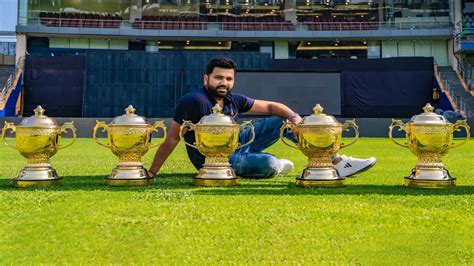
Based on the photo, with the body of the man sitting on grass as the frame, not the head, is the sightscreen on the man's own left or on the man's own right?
on the man's own left

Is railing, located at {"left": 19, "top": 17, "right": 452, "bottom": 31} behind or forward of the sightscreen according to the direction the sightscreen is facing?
behind

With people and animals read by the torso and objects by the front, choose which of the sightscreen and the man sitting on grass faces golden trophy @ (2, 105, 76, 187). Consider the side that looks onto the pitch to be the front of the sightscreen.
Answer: the sightscreen

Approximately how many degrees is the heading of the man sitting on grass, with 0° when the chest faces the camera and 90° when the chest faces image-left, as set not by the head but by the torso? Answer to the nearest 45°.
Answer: approximately 315°

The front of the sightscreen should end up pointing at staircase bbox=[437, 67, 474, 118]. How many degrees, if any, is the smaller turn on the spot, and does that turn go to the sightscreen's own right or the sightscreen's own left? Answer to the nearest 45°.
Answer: approximately 135° to the sightscreen's own left

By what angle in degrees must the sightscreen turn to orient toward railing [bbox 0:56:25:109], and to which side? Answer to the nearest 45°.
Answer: approximately 90° to its right

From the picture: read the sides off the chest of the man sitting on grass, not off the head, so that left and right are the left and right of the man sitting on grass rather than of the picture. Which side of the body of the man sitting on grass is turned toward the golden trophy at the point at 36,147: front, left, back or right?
right

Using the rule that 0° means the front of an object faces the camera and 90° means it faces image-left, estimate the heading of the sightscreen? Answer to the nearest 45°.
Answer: approximately 0°
